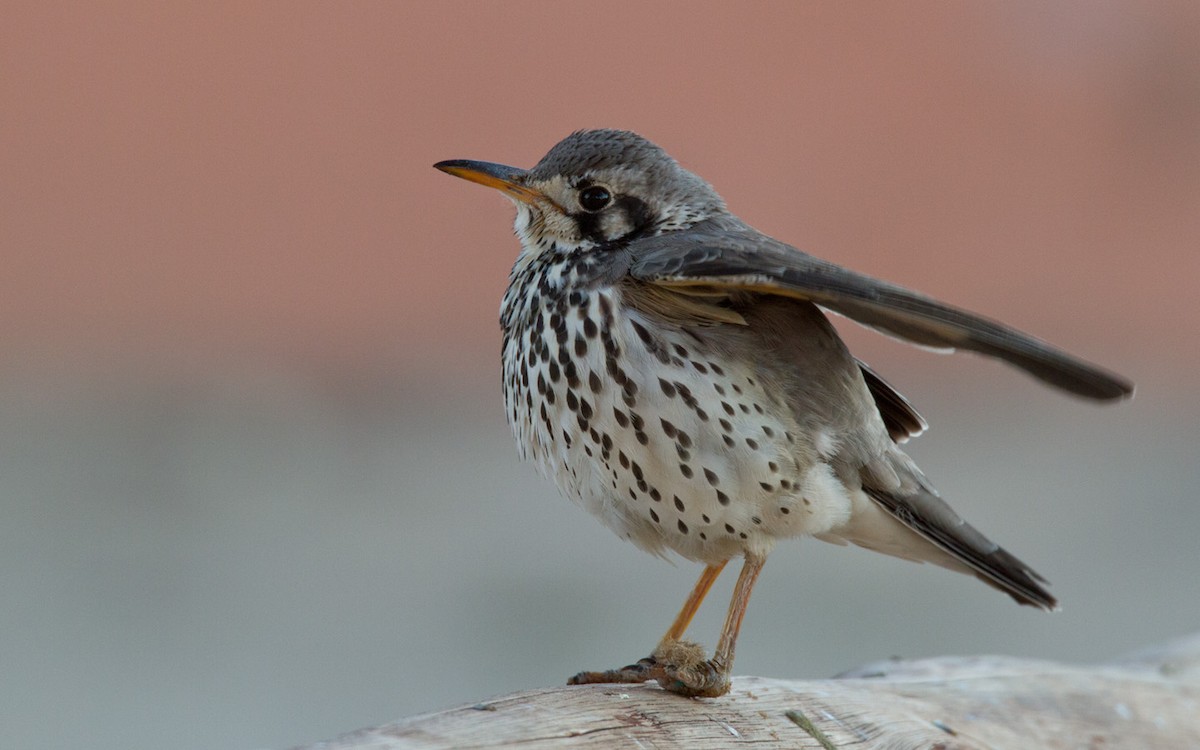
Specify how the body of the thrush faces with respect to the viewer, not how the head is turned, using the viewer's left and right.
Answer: facing to the left of the viewer
